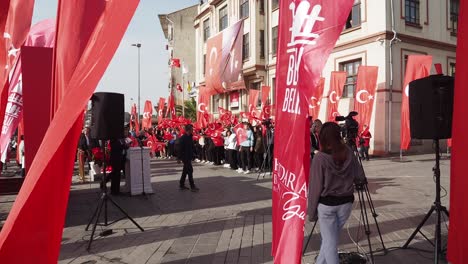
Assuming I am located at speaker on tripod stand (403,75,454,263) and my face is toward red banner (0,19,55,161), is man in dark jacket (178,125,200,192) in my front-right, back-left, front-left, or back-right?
front-right

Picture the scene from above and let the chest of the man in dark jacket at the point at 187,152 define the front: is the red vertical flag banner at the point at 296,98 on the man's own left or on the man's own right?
on the man's own right

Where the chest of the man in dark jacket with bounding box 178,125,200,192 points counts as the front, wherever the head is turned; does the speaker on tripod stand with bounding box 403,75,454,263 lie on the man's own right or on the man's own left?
on the man's own right

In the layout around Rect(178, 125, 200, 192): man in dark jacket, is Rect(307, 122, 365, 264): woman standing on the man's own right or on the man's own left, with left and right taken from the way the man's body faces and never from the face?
on the man's own right

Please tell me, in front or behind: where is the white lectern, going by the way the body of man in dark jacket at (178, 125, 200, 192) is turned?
behind

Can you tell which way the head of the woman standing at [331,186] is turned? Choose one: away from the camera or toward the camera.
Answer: away from the camera

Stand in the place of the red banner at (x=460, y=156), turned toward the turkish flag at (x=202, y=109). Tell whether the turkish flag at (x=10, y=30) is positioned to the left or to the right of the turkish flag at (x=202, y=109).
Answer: left

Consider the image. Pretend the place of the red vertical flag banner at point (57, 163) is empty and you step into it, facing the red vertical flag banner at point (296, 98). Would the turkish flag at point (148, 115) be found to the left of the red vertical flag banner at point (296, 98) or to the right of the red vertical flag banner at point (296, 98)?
left
